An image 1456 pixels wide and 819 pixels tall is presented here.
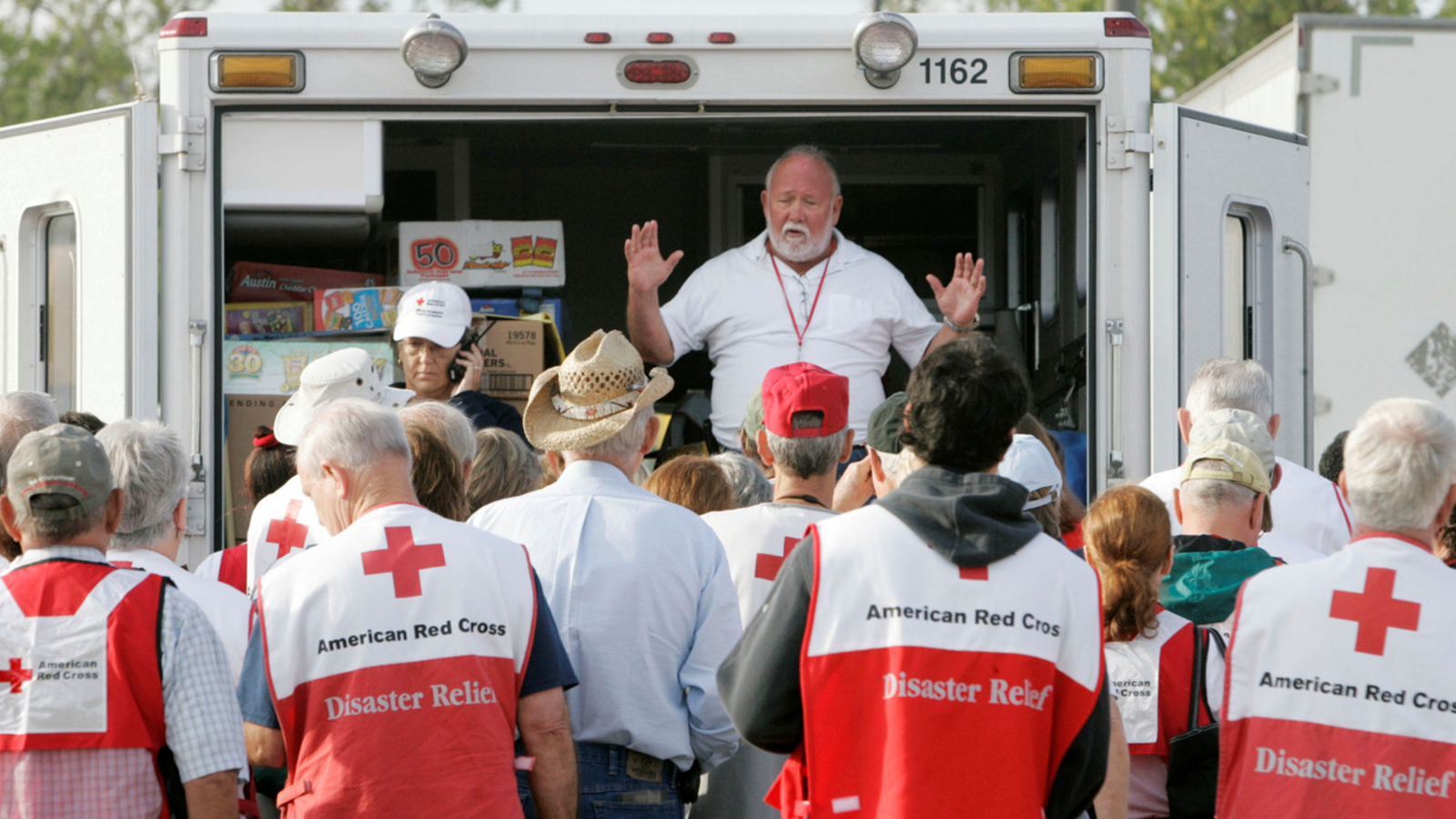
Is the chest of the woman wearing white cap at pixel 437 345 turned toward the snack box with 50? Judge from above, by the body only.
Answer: no

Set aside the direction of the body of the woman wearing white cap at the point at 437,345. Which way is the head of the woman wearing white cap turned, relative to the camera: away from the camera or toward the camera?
toward the camera

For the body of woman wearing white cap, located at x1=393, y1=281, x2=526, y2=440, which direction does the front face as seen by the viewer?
toward the camera

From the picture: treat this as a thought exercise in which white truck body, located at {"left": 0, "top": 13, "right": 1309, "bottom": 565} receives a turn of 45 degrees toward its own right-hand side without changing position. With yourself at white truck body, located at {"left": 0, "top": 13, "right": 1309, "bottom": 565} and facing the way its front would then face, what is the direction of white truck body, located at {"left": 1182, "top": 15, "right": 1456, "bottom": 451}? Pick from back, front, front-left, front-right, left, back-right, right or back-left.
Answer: front

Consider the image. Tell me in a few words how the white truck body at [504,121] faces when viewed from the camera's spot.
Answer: facing away from the viewer
